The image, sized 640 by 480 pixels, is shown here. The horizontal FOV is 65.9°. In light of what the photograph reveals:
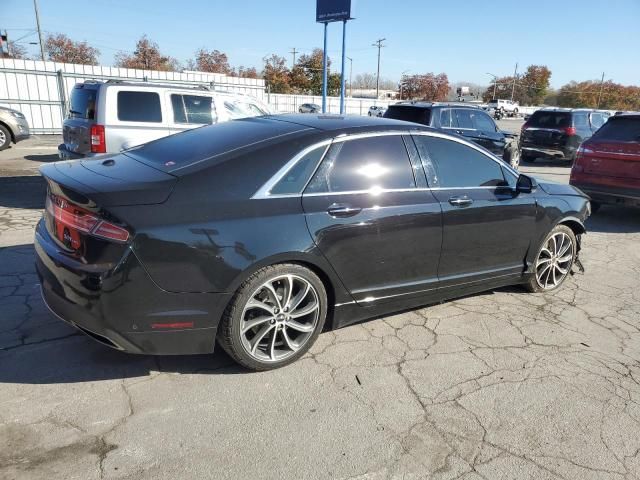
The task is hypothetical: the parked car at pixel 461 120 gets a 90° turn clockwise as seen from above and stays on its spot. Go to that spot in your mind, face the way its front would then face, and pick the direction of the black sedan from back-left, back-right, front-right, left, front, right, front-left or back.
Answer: front-right

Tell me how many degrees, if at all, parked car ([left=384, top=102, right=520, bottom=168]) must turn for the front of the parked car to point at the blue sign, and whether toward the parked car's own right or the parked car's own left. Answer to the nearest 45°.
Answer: approximately 90° to the parked car's own left

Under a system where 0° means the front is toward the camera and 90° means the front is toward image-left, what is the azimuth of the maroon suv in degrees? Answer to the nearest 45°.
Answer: approximately 225°

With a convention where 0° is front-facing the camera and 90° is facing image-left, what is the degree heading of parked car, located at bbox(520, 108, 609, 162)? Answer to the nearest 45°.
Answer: approximately 225°

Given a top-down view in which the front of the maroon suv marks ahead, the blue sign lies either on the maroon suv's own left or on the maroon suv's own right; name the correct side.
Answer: on the maroon suv's own left

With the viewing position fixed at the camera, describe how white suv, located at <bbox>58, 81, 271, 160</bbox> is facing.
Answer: facing away from the viewer and to the right of the viewer

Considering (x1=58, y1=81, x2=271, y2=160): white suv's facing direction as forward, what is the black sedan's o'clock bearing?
The black sedan is roughly at 4 o'clock from the white suv.

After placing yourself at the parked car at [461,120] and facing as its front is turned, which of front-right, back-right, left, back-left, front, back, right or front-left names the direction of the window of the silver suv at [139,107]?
back

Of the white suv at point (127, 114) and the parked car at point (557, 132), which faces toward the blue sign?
the white suv

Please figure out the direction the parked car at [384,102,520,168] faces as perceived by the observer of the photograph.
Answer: facing away from the viewer and to the right of the viewer
